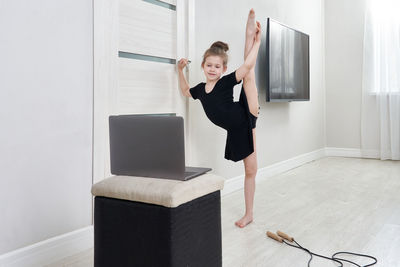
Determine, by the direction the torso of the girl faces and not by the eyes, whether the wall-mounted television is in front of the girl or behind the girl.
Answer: behind

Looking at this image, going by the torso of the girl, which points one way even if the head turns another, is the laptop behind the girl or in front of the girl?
in front

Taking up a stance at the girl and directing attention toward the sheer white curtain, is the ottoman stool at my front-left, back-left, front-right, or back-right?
back-right

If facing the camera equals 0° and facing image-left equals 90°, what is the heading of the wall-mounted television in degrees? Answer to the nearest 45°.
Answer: approximately 315°

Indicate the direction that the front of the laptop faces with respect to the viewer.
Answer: facing away from the viewer and to the right of the viewer

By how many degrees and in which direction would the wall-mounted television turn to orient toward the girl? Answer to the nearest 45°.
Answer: approximately 45° to its right

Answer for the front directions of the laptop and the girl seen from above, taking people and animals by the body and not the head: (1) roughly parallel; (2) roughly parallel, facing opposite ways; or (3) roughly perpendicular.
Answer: roughly parallel, facing opposite ways

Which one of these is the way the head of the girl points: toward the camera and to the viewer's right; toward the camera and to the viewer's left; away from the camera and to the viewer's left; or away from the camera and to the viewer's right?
toward the camera and to the viewer's left

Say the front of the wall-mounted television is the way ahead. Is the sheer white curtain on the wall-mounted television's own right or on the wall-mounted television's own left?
on the wall-mounted television's own left

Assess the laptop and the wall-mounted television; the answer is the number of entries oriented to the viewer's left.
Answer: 0

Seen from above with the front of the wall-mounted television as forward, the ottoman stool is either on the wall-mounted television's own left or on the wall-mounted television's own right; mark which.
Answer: on the wall-mounted television's own right

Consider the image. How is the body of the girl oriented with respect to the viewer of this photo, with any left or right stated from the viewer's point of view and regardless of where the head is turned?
facing the viewer and to the left of the viewer
